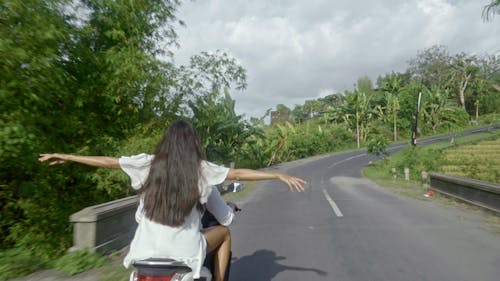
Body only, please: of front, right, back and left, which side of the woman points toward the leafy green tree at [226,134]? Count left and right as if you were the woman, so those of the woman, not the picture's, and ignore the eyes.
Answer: front

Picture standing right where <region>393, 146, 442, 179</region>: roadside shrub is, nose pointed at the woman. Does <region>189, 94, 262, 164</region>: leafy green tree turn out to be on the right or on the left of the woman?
right

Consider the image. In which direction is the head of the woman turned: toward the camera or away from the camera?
away from the camera

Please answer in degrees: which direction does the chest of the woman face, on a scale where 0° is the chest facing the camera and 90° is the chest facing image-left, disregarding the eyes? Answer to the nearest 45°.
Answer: approximately 180°

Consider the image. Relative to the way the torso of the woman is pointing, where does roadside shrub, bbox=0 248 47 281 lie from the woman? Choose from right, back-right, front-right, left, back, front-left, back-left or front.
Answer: front-left
